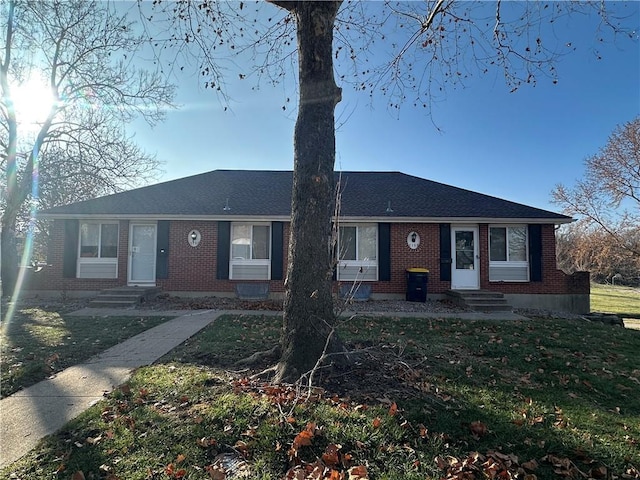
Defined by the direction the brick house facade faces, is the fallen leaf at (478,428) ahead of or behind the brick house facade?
ahead

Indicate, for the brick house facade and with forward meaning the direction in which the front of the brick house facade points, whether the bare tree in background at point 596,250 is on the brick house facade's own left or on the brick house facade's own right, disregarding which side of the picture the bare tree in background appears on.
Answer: on the brick house facade's own left

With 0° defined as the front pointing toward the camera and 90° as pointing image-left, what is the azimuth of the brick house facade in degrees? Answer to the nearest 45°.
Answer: approximately 0°

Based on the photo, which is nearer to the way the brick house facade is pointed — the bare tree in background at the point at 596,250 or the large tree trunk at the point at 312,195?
the large tree trunk

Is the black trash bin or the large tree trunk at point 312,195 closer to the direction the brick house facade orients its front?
the large tree trunk

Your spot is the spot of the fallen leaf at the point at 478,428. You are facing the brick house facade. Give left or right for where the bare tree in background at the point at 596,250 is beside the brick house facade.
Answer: right

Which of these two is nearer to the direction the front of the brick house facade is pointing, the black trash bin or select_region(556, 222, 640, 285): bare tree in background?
the black trash bin

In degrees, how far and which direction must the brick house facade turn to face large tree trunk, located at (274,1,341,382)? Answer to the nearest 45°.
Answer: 0° — it already faces it

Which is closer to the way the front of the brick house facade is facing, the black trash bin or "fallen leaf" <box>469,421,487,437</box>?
the fallen leaf

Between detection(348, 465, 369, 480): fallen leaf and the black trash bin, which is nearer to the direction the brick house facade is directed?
the fallen leaf

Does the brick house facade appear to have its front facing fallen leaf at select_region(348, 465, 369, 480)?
yes
